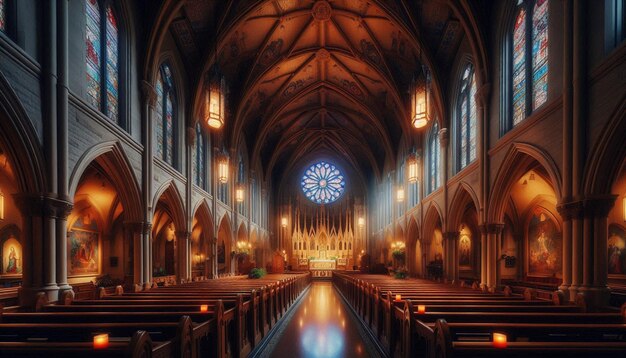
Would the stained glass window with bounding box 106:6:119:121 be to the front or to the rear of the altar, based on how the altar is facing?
to the front

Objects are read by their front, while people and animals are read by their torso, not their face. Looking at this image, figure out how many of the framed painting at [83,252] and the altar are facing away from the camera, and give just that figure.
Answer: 0

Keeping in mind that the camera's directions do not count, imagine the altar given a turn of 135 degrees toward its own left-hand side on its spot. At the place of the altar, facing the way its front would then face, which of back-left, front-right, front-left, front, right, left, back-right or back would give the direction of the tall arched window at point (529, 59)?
back-right

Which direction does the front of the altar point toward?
toward the camera

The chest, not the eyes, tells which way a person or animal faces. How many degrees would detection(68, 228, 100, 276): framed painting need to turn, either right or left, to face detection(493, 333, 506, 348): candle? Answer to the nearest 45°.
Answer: approximately 45° to its right

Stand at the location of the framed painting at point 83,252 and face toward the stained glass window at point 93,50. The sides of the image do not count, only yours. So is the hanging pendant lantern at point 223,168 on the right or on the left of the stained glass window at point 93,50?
left

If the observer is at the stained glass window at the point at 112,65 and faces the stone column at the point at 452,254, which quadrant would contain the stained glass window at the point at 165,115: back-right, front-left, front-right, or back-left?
front-left

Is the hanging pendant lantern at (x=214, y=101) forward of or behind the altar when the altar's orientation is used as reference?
forward

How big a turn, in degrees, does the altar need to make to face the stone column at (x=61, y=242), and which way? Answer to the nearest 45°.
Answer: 0° — it already faces it

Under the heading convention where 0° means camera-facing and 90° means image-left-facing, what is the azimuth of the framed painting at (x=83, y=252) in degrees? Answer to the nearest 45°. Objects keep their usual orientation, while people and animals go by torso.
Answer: approximately 315°

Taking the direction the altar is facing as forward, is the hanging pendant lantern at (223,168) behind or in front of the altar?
in front

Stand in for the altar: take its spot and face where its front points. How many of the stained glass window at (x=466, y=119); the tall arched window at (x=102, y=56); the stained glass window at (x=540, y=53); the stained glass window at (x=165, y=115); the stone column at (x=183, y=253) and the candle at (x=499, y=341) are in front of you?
6

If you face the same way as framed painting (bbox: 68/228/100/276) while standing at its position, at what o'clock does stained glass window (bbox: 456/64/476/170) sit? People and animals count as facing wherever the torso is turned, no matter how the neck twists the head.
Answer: The stained glass window is roughly at 12 o'clock from the framed painting.
